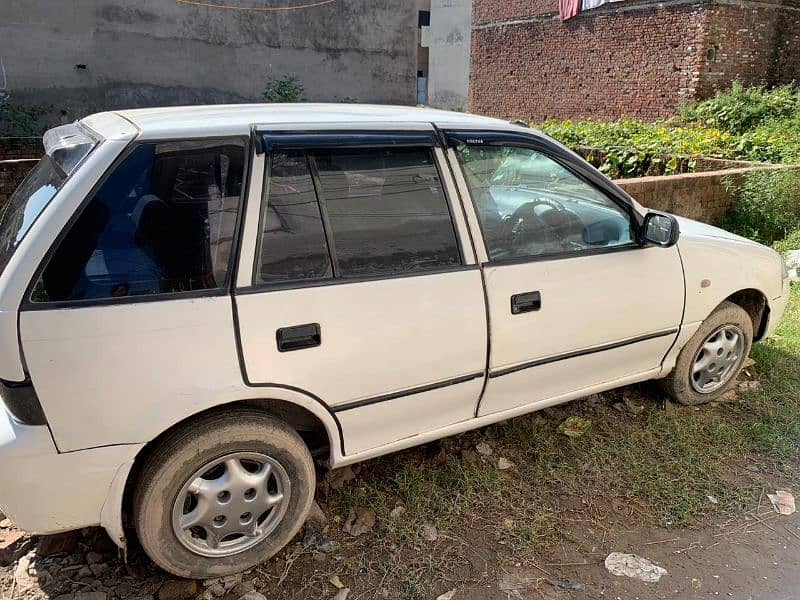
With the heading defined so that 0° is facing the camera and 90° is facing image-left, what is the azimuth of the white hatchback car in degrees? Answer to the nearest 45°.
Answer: approximately 225°

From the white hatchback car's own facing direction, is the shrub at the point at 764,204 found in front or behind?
in front

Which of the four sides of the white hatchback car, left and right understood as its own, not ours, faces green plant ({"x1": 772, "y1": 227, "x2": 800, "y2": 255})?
front

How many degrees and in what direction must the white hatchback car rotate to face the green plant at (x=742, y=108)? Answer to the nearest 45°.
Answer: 0° — it already faces it
